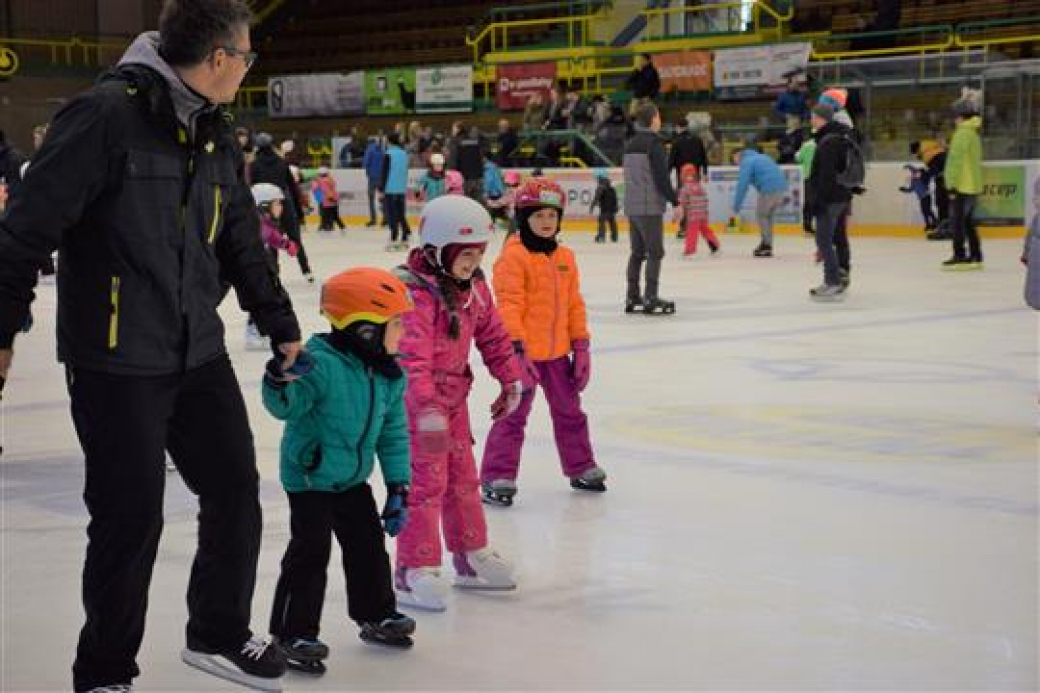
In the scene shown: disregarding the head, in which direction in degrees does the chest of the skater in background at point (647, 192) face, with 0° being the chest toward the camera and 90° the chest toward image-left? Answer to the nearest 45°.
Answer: approximately 225°

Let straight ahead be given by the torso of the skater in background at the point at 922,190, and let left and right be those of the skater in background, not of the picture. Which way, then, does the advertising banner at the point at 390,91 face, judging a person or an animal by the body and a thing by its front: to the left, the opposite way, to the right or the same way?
to the left

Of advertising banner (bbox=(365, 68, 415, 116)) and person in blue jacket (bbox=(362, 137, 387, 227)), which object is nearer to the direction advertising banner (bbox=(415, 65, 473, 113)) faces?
the person in blue jacket

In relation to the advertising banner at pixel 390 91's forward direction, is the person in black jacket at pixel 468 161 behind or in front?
in front

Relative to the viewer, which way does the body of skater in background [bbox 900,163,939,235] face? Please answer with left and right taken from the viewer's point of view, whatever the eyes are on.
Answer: facing to the left of the viewer

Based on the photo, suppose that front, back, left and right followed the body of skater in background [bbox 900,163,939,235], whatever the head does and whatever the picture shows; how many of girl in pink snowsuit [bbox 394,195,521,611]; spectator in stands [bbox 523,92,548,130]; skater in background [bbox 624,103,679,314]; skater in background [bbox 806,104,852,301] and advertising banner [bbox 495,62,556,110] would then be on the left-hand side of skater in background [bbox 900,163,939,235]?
3

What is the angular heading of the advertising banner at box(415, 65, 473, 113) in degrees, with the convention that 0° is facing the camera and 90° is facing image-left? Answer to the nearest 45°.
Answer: approximately 0°

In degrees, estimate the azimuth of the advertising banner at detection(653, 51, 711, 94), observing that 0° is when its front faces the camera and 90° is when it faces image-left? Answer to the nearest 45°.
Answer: approximately 0°

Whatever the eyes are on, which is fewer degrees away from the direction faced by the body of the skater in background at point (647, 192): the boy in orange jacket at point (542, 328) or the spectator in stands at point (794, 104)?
the spectator in stands

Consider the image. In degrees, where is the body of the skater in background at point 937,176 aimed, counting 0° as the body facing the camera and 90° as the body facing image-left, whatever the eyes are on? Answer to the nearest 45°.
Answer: approximately 90°

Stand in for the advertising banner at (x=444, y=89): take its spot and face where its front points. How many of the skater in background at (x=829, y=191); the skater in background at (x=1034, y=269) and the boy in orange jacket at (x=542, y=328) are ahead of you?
3
